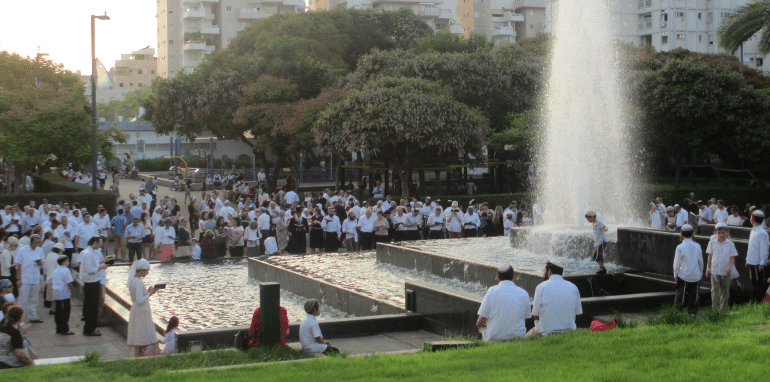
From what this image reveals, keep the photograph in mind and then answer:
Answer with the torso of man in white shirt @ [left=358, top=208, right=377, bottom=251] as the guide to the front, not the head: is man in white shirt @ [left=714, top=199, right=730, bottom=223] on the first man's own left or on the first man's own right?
on the first man's own left

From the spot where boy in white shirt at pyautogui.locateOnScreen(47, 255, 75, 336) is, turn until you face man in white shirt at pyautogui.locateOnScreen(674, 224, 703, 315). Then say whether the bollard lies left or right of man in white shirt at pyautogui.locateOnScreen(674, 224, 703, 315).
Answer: right

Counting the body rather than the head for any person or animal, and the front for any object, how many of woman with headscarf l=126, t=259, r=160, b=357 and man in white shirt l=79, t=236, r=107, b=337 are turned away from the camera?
0

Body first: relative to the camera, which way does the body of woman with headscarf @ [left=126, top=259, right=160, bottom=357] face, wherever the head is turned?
to the viewer's right

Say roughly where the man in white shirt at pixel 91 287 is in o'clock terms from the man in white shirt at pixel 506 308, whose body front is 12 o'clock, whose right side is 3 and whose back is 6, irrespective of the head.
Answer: the man in white shirt at pixel 91 287 is roughly at 10 o'clock from the man in white shirt at pixel 506 308.

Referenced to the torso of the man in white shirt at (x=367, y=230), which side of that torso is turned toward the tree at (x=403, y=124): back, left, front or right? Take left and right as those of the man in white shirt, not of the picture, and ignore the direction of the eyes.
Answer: back

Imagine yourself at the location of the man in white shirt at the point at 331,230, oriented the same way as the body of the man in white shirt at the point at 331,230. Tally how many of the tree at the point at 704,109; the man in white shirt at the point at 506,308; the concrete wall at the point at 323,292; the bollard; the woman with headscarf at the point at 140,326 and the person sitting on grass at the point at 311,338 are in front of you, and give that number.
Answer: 5

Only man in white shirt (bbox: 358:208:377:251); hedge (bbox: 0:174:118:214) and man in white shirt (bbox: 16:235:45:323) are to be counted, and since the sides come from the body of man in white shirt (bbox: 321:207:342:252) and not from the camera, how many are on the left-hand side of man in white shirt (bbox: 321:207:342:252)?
1

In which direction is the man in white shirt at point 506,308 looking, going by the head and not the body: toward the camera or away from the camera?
away from the camera

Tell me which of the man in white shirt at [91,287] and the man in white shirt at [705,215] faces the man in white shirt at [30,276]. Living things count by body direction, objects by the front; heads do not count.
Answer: the man in white shirt at [705,215]

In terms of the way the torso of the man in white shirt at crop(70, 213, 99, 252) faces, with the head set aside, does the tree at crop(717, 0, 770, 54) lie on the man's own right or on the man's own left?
on the man's own left
